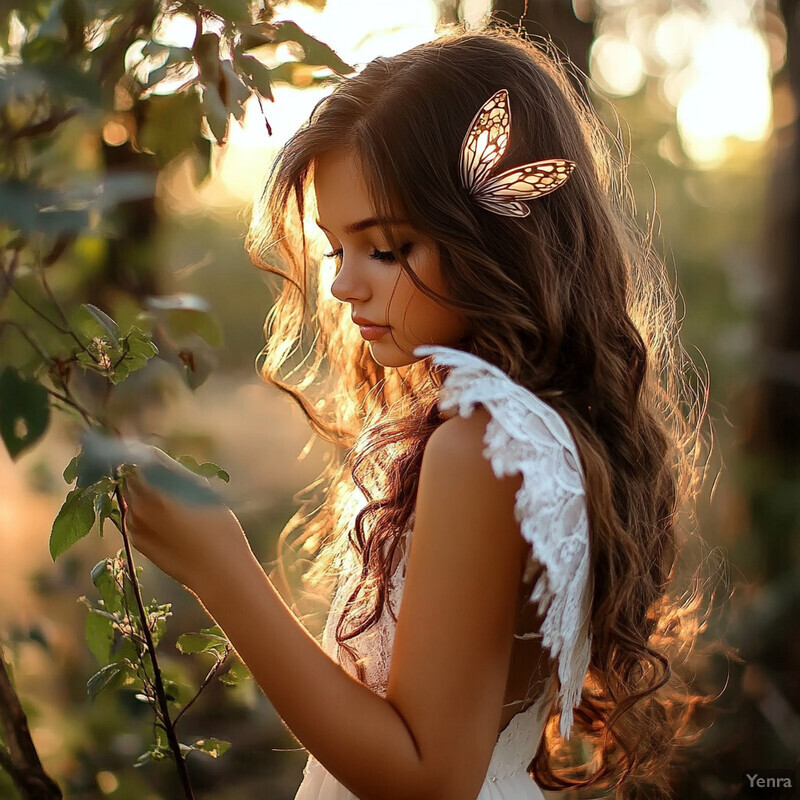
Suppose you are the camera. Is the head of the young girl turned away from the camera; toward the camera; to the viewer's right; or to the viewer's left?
to the viewer's left

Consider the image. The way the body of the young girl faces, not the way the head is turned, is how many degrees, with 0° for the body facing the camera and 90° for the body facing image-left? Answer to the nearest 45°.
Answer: approximately 90°
